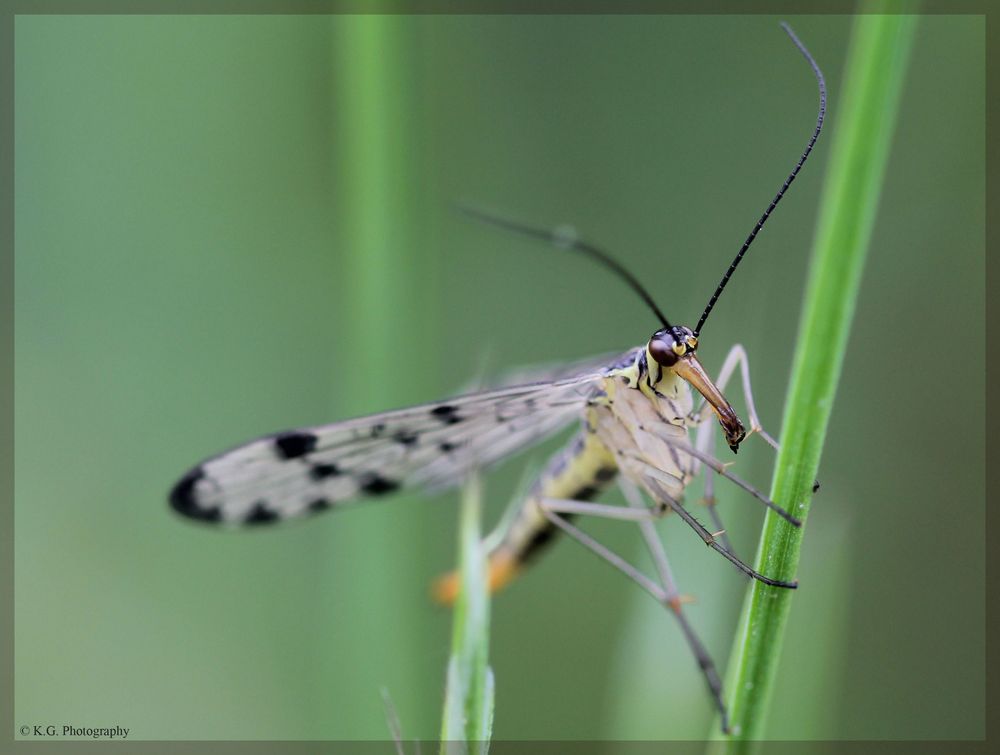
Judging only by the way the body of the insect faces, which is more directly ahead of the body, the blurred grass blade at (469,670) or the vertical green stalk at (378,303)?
the blurred grass blade

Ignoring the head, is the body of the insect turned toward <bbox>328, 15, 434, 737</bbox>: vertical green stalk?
no

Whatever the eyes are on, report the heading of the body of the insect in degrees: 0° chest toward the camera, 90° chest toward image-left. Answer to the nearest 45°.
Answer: approximately 315°

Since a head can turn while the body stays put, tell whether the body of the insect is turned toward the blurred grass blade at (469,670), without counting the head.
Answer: no
